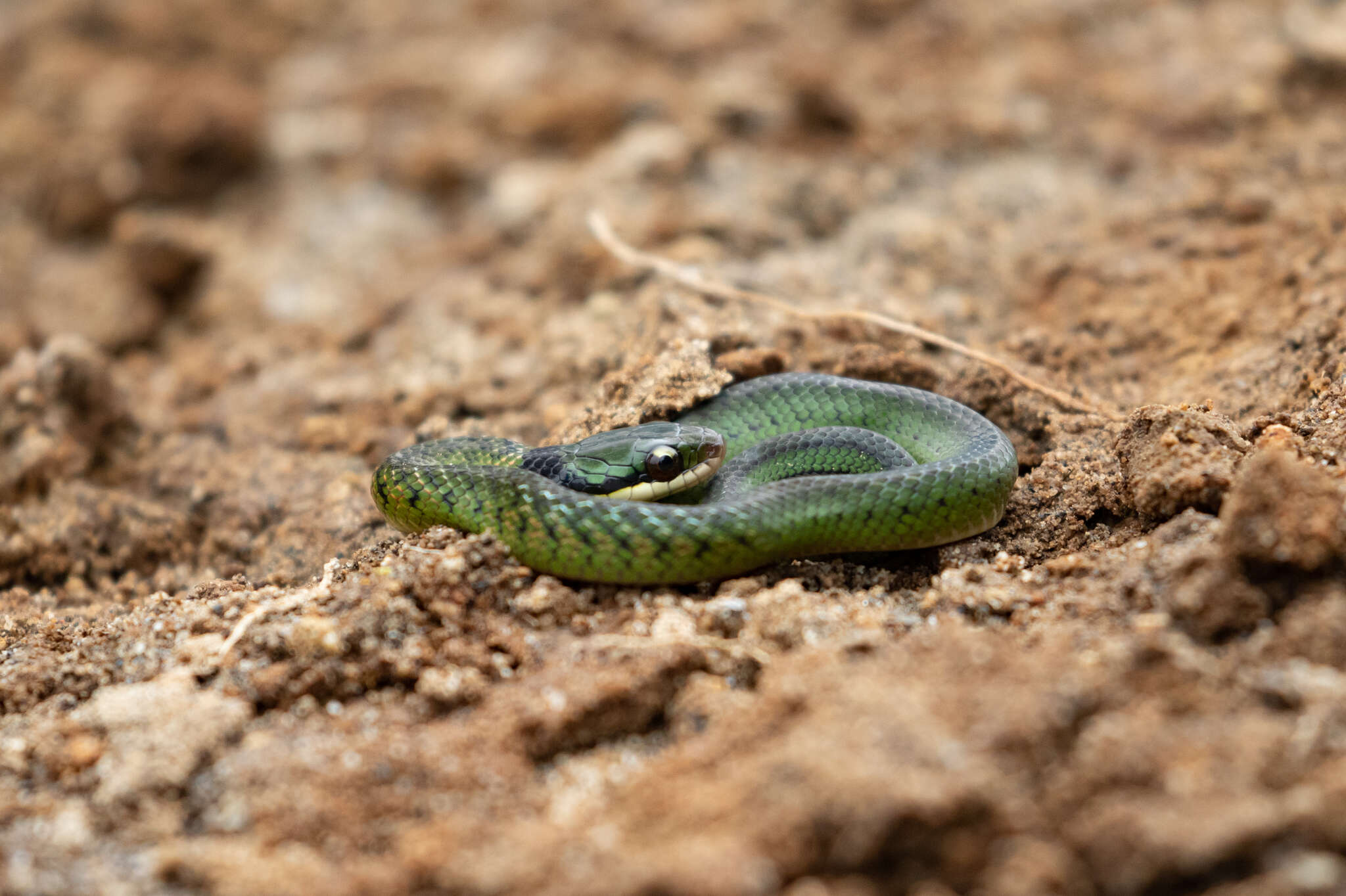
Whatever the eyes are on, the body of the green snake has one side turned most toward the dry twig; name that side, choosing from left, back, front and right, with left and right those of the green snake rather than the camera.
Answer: left

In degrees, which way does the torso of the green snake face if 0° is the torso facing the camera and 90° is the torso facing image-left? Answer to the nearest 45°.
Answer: approximately 270°
